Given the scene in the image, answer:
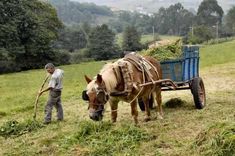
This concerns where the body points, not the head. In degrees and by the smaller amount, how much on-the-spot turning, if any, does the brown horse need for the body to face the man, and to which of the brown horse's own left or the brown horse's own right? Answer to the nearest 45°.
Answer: approximately 90° to the brown horse's own right

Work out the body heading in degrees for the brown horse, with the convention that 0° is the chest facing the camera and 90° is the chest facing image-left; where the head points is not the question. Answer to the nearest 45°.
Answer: approximately 45°

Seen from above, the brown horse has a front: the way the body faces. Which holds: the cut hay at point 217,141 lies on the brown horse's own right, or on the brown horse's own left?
on the brown horse's own left

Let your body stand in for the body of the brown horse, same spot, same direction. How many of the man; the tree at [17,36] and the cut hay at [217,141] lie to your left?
1

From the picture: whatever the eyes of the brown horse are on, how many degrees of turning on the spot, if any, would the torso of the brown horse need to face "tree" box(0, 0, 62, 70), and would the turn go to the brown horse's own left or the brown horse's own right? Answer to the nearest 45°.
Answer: approximately 135° to the brown horse's own right

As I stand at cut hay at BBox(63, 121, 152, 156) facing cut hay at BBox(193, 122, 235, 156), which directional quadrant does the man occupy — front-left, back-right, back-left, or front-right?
back-left

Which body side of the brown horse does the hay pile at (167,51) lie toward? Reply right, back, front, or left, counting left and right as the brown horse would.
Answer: back
